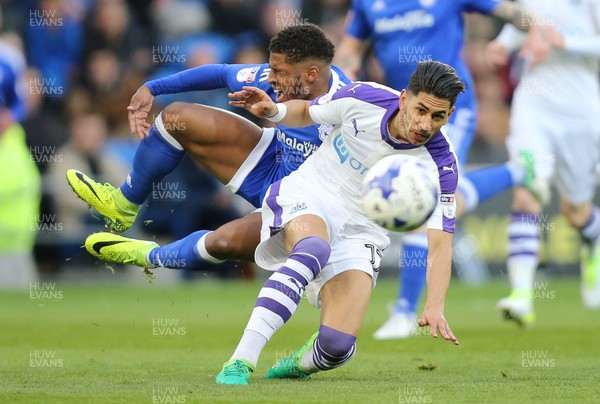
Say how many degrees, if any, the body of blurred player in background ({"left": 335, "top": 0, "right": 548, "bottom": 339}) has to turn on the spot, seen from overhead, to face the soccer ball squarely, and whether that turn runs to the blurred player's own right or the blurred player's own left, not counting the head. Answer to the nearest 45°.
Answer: approximately 45° to the blurred player's own left

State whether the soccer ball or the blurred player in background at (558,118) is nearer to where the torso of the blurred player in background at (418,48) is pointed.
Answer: the soccer ball

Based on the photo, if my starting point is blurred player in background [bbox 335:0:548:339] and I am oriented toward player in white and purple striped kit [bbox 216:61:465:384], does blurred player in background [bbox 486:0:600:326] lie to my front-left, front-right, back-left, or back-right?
back-left

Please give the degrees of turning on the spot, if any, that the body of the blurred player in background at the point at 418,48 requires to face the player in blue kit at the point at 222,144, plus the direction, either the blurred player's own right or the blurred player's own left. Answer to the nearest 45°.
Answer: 0° — they already face them

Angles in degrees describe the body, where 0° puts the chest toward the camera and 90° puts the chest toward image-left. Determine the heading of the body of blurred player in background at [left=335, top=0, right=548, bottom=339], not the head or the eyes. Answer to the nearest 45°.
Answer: approximately 45°

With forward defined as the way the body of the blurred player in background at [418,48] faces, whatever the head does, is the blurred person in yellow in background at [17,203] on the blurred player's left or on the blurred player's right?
on the blurred player's right

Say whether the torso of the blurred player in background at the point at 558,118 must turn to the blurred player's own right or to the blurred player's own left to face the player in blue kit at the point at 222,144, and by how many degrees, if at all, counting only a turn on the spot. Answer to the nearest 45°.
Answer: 0° — they already face them

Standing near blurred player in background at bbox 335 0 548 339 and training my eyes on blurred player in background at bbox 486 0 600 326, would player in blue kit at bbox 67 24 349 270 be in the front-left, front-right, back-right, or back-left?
back-right
